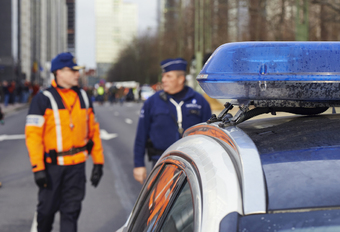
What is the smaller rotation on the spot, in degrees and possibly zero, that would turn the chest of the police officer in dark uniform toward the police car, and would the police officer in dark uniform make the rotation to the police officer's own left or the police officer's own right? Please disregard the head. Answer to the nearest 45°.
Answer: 0° — they already face it

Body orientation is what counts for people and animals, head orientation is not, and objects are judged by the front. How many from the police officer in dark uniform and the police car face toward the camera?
1

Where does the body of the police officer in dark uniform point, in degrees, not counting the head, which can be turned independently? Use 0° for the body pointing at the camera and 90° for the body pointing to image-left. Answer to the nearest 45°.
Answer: approximately 0°

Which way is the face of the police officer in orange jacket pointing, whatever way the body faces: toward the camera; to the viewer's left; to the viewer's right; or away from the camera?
to the viewer's right

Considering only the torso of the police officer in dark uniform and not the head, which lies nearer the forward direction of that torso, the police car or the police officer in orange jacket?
the police car
